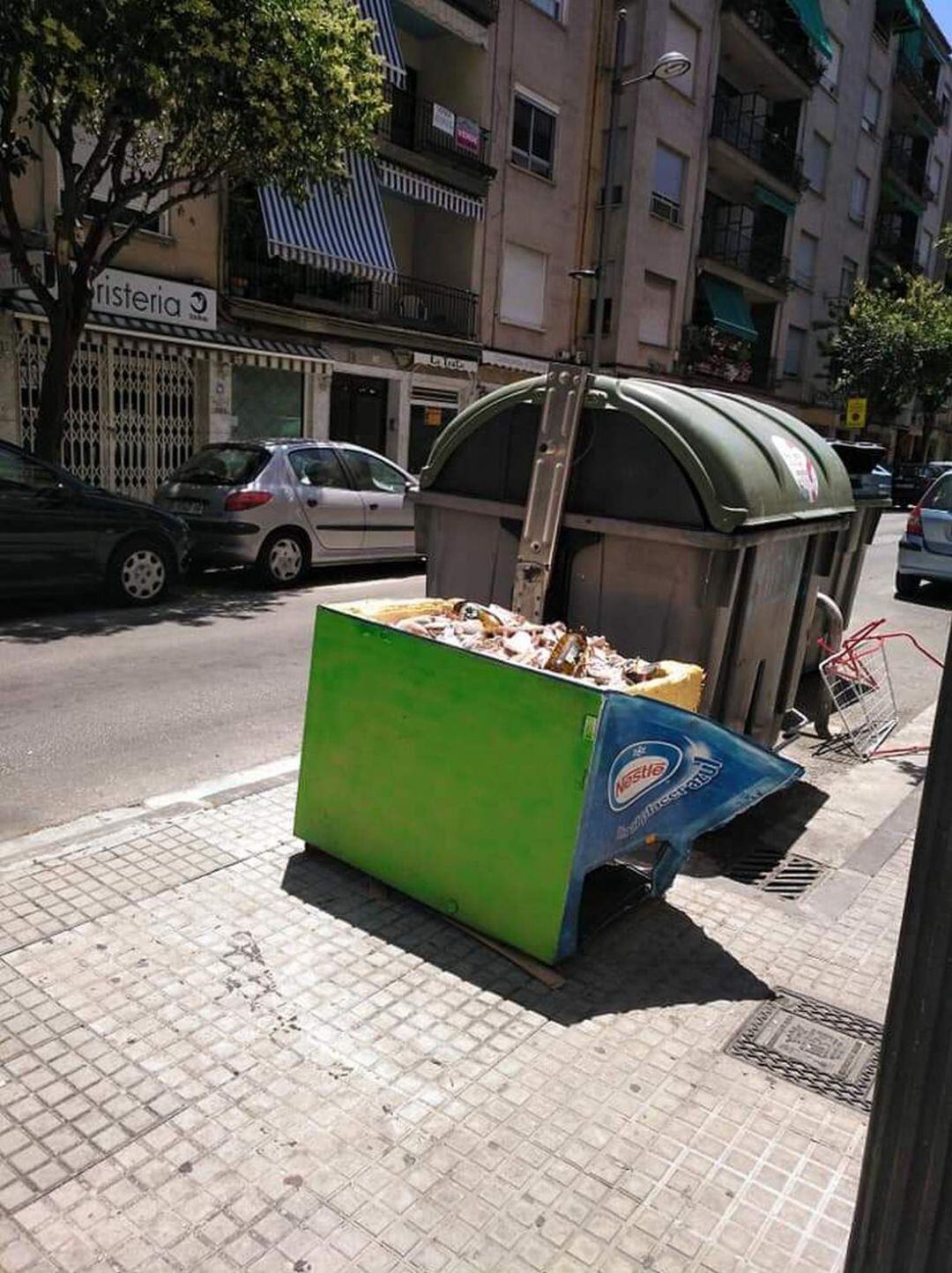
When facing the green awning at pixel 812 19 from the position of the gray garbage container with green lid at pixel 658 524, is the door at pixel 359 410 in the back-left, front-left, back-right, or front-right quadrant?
front-left

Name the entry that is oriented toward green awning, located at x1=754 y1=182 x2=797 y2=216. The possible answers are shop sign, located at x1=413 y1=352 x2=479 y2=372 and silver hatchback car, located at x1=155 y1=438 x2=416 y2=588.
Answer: the silver hatchback car

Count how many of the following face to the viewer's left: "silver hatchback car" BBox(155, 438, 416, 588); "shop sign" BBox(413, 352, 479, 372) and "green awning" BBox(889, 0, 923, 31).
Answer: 0

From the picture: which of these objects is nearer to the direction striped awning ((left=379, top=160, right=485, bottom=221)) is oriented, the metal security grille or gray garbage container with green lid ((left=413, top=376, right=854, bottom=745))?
the gray garbage container with green lid

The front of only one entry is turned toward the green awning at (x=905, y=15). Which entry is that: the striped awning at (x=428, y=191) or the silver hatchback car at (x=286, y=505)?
the silver hatchback car

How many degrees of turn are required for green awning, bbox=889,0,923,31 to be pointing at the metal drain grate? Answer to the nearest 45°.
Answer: approximately 45° to its right

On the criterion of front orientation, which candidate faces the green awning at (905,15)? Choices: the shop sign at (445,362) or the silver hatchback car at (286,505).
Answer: the silver hatchback car

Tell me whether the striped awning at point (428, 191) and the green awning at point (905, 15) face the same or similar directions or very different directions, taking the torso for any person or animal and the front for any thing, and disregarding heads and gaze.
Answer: same or similar directions

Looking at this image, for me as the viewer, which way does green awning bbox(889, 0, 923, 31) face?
facing the viewer and to the right of the viewer

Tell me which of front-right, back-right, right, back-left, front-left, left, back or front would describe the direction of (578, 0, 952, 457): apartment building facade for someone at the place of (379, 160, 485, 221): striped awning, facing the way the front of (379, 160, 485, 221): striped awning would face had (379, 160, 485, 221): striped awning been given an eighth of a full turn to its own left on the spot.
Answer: front-left

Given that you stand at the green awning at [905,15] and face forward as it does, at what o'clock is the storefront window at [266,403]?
The storefront window is roughly at 2 o'clock from the green awning.

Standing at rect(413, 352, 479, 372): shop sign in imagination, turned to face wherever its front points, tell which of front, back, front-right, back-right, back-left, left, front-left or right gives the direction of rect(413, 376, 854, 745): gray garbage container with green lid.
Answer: front-right

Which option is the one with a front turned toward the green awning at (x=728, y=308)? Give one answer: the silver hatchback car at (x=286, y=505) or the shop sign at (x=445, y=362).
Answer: the silver hatchback car

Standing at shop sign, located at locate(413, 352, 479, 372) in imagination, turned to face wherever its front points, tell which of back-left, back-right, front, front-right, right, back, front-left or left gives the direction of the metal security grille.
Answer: right

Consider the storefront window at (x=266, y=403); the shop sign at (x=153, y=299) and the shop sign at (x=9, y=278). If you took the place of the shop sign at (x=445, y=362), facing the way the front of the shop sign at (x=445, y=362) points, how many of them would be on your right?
3

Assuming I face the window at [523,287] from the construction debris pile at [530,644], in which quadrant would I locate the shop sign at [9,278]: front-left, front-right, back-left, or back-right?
front-left

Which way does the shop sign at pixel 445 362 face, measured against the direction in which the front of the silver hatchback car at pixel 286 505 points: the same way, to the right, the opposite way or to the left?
to the right

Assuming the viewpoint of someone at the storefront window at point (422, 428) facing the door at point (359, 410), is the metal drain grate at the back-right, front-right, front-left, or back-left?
front-left

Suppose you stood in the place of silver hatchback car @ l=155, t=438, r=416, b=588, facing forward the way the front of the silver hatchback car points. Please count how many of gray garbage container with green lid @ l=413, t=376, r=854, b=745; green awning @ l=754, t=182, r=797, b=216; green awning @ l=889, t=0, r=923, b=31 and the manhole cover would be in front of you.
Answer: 2
